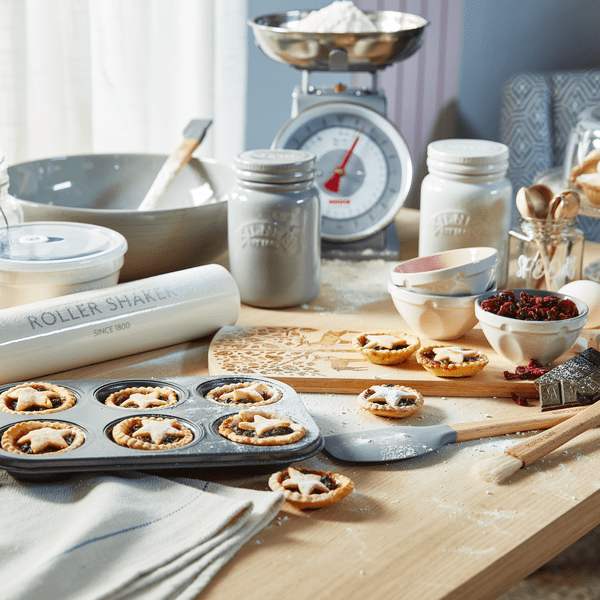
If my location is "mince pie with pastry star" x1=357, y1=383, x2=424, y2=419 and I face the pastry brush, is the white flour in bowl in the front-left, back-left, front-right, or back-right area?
back-left

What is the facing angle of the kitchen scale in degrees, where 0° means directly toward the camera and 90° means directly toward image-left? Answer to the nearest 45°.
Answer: approximately 0°

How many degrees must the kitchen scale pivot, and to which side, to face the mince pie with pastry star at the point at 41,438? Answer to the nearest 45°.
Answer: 0° — it already faces it

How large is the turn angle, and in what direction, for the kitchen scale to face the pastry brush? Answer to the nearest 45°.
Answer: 0° — it already faces it
